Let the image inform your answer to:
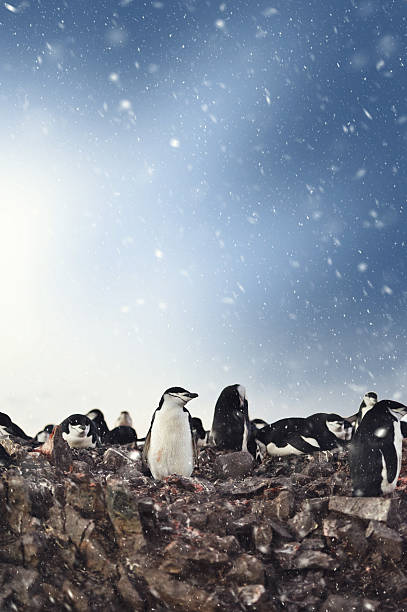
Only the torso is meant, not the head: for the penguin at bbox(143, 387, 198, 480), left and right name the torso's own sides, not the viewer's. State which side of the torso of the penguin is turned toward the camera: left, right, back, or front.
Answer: front

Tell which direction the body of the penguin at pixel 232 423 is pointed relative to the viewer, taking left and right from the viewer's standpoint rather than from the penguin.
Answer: facing away from the viewer and to the right of the viewer

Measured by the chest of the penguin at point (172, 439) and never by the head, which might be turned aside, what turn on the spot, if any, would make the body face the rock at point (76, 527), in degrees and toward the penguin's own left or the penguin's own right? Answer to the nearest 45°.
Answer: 0° — it already faces it

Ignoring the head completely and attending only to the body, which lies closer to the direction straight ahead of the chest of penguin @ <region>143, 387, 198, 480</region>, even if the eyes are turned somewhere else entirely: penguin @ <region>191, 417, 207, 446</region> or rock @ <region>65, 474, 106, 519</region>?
the rock

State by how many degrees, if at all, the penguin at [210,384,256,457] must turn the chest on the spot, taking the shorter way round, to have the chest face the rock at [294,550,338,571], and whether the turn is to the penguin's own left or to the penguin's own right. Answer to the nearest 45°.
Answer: approximately 135° to the penguin's own right

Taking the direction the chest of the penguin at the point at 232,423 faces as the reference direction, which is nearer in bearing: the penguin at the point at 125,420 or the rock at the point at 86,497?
the penguin

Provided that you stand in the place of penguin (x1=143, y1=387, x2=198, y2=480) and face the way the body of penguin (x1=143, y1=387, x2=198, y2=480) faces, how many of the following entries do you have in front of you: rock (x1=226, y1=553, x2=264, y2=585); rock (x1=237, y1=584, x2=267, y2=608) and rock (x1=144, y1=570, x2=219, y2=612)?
3

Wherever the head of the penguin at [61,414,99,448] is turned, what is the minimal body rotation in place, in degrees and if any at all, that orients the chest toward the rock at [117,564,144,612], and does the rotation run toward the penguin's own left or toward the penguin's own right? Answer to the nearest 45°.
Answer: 0° — it already faces it

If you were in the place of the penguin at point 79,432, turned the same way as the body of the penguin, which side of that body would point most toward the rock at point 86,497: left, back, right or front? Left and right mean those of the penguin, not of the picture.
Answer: front

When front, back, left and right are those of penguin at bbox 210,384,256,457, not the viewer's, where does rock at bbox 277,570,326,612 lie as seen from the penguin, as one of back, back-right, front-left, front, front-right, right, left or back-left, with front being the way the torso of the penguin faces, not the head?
back-right

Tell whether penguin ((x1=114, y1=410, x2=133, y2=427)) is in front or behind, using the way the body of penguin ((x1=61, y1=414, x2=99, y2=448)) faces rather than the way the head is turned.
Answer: behind

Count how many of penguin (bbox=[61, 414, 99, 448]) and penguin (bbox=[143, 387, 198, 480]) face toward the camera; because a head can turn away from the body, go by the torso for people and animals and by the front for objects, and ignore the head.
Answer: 2

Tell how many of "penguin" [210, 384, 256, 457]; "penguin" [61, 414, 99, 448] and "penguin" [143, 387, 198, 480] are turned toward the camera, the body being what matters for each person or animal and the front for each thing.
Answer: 2

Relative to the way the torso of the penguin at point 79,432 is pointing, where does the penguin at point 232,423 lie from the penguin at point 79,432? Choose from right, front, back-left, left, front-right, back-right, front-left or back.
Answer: left
